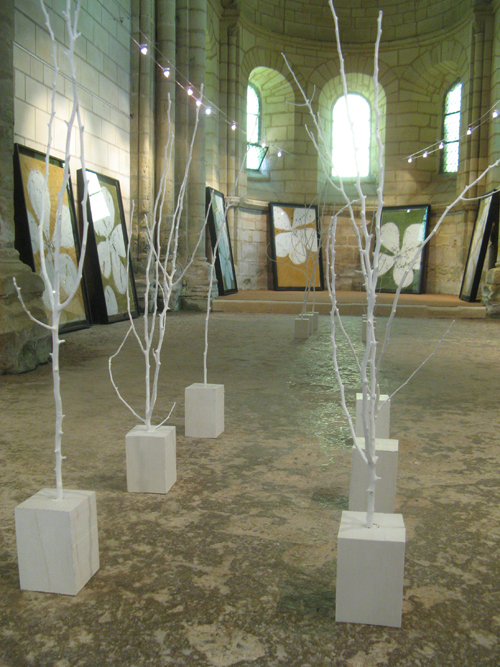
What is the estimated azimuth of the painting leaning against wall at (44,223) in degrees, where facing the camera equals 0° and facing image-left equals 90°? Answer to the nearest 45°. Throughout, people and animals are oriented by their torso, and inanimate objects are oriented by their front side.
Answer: approximately 315°

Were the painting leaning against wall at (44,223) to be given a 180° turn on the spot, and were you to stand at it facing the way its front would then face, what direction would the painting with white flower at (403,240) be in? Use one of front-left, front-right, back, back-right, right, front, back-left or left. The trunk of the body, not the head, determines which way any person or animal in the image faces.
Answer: right

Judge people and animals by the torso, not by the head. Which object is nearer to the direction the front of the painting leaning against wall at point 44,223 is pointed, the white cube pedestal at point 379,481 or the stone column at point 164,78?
the white cube pedestal

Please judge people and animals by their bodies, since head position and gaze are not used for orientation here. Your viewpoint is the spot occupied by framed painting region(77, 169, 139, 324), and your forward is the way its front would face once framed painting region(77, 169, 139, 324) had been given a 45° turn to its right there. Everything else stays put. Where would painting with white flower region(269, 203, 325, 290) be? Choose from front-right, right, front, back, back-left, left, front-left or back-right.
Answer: back-left

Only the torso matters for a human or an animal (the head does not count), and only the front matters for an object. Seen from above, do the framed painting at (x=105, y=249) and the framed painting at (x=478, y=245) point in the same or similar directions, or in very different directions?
very different directions

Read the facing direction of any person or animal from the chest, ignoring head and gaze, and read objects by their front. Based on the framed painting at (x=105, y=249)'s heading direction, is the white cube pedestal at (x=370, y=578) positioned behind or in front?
in front

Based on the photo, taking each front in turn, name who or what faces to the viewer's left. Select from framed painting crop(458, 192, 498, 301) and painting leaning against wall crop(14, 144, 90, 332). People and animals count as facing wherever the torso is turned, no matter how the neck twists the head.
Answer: the framed painting

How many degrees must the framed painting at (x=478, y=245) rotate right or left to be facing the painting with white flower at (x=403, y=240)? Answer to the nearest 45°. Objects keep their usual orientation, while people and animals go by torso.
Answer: approximately 45° to its right

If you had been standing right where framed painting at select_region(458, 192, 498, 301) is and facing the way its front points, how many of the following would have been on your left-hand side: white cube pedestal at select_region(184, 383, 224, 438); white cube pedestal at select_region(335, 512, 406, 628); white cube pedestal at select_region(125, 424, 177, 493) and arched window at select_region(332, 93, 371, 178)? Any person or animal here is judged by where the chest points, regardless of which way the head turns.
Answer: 3

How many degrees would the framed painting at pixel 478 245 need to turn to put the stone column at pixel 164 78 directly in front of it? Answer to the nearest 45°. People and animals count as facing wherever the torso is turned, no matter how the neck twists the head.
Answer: approximately 45° to its left

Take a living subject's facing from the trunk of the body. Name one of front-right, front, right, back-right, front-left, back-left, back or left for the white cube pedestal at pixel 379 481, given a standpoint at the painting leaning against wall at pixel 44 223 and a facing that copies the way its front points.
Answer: front-right

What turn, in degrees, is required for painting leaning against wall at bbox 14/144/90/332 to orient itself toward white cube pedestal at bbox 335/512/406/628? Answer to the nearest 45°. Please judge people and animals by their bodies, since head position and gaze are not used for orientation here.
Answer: approximately 45° to its right

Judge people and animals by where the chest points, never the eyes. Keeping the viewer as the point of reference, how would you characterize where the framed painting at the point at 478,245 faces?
facing to the left of the viewer

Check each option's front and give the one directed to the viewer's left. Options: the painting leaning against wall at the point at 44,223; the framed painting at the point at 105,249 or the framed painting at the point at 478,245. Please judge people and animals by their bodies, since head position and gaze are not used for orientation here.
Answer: the framed painting at the point at 478,245

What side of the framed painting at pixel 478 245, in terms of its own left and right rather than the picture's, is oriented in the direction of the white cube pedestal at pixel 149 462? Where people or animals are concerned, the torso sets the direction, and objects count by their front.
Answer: left

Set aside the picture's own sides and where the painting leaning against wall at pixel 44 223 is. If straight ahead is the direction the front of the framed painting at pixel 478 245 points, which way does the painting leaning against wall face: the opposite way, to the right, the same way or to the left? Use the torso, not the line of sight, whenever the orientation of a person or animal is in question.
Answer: the opposite way

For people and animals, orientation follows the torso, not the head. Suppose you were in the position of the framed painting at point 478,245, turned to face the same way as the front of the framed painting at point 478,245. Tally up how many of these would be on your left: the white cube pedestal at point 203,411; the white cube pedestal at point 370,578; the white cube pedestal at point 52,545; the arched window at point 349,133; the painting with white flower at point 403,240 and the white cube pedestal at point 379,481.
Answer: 4

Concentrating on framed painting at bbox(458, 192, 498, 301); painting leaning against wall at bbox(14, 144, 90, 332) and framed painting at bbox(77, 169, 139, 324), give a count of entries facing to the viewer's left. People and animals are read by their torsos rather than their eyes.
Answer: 1
